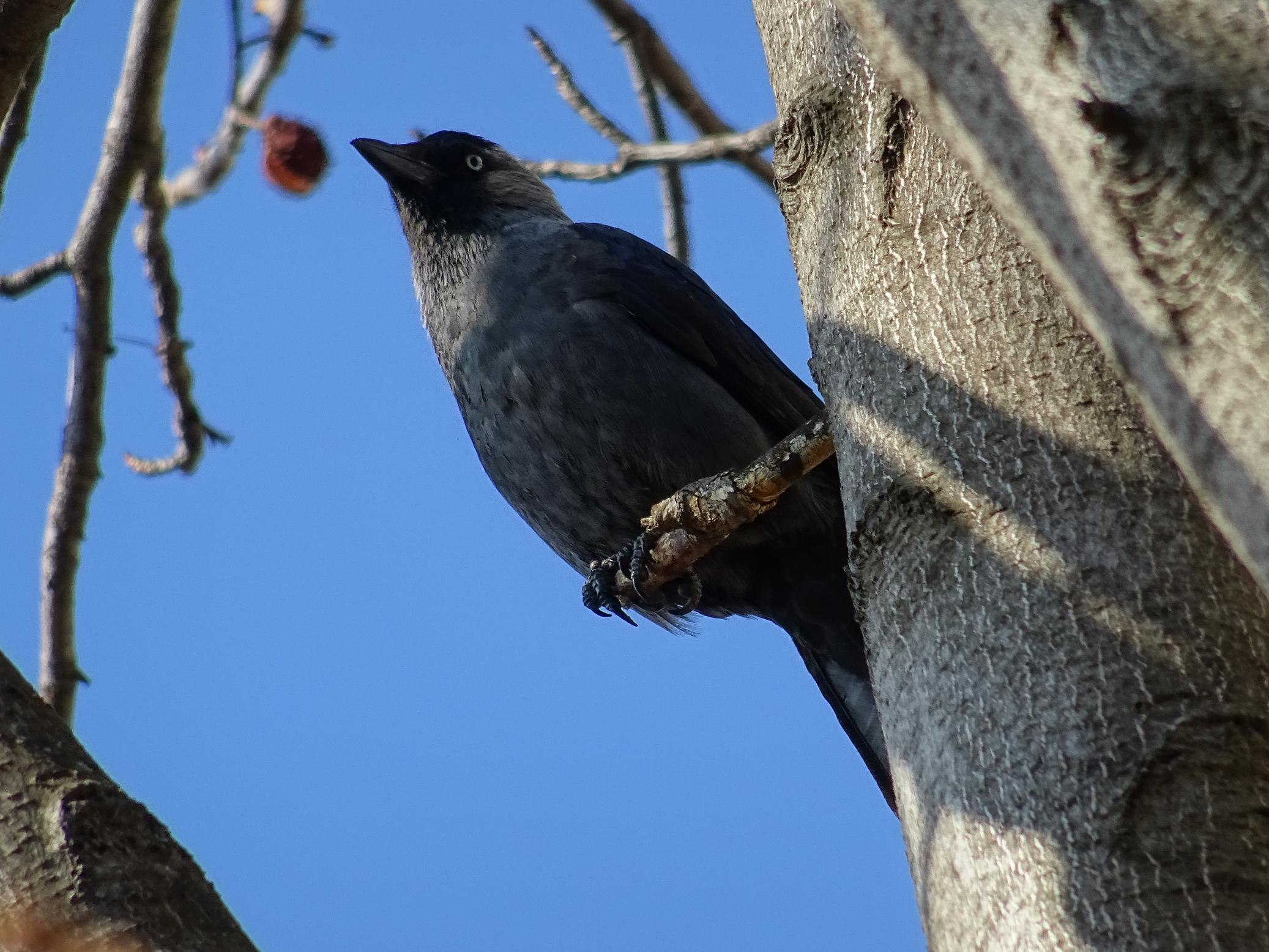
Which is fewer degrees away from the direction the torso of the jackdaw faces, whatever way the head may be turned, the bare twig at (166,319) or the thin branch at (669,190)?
the bare twig

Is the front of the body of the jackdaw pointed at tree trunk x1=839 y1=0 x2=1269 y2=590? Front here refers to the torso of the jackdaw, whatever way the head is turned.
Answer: no

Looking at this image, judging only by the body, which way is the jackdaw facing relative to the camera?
to the viewer's left

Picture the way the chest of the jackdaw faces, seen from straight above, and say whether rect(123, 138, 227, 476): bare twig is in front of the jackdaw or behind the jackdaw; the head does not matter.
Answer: in front

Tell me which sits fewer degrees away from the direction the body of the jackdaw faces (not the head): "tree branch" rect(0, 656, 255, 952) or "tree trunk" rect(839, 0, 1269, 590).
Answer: the tree branch

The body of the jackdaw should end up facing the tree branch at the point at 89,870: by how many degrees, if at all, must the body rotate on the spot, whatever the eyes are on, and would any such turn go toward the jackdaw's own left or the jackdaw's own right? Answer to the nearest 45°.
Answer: approximately 45° to the jackdaw's own left
